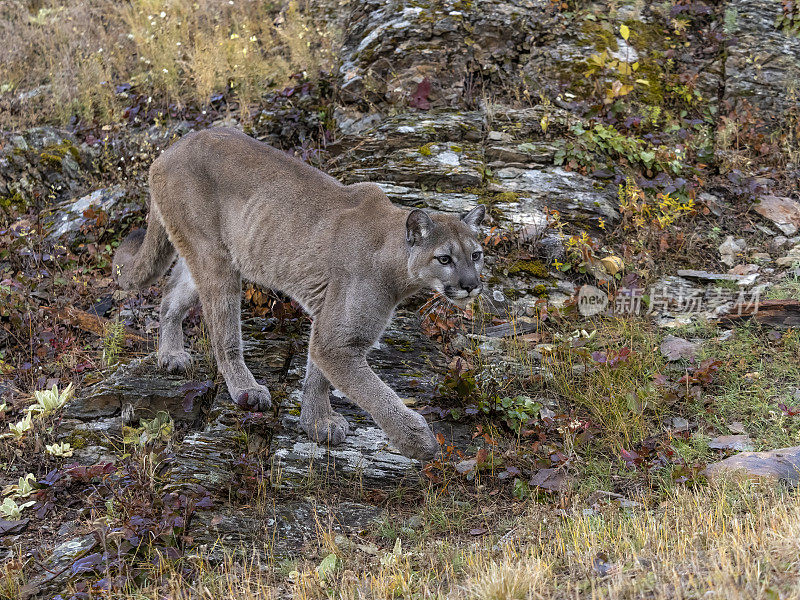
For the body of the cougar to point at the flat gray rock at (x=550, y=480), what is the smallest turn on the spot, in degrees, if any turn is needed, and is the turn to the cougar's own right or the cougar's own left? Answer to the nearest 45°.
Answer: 0° — it already faces it

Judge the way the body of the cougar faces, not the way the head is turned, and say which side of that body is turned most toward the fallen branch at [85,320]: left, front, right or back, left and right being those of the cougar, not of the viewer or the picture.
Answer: back

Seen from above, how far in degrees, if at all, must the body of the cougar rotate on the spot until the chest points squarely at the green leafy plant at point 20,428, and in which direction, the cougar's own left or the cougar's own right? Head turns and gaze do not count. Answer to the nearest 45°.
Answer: approximately 135° to the cougar's own right

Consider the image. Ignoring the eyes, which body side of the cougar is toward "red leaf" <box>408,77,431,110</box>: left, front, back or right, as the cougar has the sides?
left

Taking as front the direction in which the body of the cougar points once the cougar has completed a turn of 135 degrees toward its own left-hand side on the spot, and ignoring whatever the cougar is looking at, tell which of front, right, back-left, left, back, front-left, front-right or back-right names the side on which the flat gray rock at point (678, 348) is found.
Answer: right

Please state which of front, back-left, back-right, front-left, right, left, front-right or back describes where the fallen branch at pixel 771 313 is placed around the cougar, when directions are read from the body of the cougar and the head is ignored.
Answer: front-left

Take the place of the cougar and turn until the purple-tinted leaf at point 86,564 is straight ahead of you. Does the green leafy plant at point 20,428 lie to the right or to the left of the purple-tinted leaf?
right
